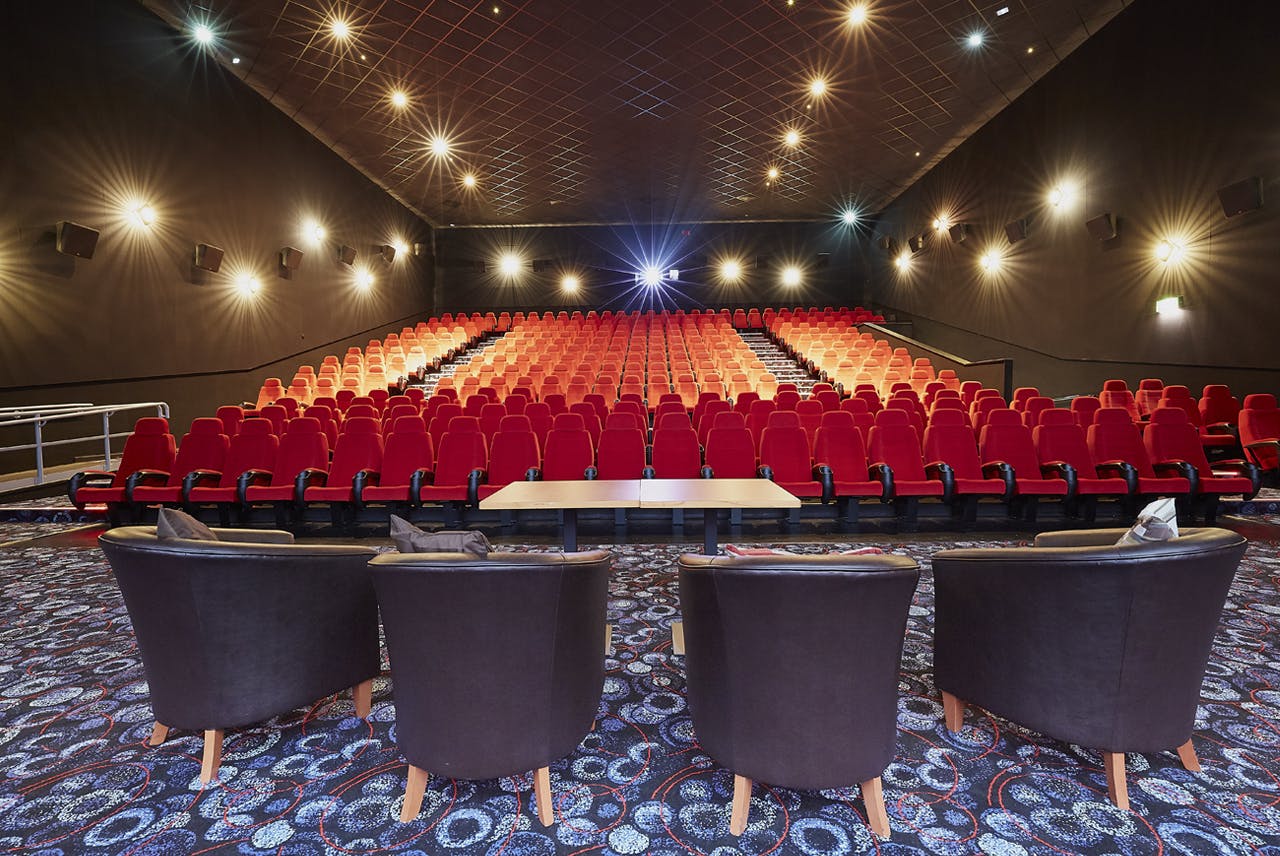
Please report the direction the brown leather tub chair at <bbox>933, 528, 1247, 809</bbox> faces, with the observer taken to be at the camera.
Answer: facing away from the viewer and to the left of the viewer

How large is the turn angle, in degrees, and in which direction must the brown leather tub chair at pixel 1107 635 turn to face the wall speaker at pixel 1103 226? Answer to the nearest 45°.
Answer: approximately 45° to its right

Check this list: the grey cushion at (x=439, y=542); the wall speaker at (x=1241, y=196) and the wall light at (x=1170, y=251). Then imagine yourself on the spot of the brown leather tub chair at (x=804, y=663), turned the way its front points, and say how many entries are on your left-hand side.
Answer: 1

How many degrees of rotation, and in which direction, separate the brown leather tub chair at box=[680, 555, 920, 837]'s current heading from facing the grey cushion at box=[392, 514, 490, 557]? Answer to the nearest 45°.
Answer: approximately 90° to its left

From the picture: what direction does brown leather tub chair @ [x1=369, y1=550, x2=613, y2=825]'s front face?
away from the camera

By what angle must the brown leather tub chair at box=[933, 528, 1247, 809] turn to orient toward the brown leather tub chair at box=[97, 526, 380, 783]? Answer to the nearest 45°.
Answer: approximately 90° to its left

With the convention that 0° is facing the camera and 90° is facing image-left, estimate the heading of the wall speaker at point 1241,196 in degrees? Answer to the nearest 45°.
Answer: approximately 90°

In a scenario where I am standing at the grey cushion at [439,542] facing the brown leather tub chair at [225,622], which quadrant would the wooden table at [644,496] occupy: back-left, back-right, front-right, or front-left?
back-right

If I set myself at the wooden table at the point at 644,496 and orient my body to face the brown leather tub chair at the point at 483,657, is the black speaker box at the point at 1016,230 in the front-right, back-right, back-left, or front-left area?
back-left

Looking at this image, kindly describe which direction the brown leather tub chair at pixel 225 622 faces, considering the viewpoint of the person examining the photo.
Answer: facing away from the viewer and to the right of the viewer

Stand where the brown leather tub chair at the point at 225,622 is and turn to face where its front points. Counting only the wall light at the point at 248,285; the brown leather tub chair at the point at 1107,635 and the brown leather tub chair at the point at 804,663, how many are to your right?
2

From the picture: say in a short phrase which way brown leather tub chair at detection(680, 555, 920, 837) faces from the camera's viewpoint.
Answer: facing away from the viewer

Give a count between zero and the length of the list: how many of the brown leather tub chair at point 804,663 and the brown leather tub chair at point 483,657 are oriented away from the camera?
2

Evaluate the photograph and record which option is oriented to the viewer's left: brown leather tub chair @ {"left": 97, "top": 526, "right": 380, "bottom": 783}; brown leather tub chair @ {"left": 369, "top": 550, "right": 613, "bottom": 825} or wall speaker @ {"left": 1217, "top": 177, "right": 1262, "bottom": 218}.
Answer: the wall speaker

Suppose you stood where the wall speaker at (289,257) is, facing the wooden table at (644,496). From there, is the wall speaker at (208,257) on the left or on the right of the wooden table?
right
